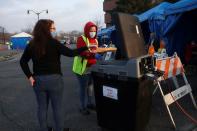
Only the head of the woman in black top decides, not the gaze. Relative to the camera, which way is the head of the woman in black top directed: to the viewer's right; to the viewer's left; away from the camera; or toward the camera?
to the viewer's right

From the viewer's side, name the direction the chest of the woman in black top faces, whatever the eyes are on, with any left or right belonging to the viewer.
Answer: facing away from the viewer and to the right of the viewer

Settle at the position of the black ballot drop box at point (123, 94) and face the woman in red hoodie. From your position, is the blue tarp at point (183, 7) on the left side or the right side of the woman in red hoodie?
right

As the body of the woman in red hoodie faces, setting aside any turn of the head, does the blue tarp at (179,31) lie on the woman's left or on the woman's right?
on the woman's left

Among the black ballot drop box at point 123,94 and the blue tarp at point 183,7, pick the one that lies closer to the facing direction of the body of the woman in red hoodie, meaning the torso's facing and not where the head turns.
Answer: the black ballot drop box

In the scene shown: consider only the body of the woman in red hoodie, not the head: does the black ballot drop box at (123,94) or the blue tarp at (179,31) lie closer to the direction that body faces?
the black ballot drop box

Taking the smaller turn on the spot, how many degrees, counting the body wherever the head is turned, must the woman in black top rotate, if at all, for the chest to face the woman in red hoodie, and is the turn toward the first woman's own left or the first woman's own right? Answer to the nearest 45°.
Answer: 0° — they already face them
